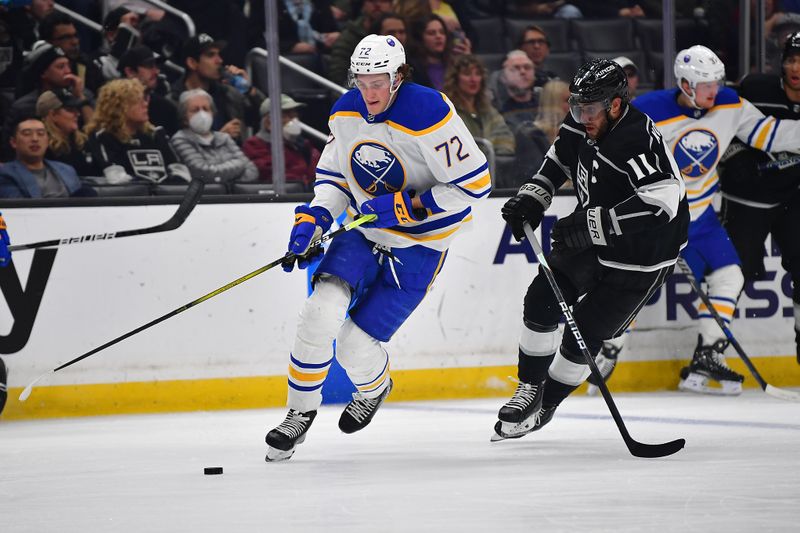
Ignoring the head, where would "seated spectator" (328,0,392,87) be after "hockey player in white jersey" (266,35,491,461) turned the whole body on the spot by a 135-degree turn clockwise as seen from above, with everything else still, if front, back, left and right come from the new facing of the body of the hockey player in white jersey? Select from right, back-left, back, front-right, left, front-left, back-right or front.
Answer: front

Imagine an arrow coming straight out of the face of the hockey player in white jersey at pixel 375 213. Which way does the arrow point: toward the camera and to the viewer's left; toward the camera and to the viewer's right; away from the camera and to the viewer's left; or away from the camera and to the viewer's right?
toward the camera and to the viewer's left

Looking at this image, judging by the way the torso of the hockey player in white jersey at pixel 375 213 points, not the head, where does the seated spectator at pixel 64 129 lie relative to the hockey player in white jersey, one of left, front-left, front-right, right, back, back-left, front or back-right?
right

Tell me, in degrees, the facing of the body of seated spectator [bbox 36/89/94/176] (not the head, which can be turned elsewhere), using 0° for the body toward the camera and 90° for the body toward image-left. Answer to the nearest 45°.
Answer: approximately 315°

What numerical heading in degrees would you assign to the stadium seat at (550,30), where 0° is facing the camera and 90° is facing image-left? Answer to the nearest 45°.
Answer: approximately 0°

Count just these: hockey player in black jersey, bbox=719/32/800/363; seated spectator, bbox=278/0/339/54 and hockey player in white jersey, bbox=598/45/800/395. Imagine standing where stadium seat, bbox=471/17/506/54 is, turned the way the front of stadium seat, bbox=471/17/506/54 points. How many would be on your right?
1

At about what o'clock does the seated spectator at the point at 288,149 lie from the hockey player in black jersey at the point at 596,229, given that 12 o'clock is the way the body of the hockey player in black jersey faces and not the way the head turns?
The seated spectator is roughly at 3 o'clock from the hockey player in black jersey.

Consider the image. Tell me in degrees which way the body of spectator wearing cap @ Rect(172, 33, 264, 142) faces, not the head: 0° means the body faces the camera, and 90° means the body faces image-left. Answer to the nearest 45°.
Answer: approximately 315°

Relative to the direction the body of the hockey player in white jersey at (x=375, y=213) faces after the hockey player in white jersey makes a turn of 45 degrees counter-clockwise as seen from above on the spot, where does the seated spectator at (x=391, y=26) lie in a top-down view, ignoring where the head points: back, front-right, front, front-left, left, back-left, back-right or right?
back

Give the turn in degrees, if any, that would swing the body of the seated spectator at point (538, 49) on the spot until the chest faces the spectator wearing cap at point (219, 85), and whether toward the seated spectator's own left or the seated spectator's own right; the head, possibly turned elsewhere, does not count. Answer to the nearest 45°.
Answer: approximately 90° to the seated spectator's own right

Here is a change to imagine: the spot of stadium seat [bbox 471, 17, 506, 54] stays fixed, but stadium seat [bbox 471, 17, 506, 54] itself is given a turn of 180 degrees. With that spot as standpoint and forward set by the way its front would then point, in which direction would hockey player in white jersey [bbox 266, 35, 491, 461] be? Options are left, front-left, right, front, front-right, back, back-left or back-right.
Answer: back
